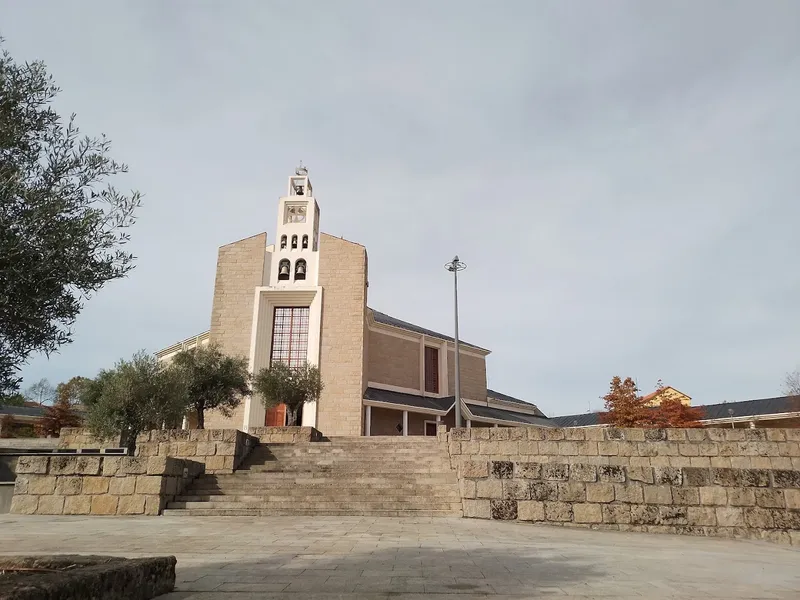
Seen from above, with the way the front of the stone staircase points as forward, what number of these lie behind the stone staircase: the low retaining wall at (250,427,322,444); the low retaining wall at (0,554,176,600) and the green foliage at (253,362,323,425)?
2

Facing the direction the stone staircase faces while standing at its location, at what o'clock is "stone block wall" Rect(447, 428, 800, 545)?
The stone block wall is roughly at 10 o'clock from the stone staircase.

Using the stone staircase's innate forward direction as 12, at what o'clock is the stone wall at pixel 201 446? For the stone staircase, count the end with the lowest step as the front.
The stone wall is roughly at 4 o'clock from the stone staircase.

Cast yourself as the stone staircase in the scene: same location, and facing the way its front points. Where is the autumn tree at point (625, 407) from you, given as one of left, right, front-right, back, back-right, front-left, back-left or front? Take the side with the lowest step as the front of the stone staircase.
back-left

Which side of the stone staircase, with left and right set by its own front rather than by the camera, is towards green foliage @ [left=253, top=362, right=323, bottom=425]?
back

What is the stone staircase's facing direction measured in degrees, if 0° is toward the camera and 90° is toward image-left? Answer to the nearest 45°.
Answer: approximately 0°

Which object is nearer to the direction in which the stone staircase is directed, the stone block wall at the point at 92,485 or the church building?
the stone block wall

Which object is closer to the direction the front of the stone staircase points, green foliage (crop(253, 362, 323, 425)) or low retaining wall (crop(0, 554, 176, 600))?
the low retaining wall

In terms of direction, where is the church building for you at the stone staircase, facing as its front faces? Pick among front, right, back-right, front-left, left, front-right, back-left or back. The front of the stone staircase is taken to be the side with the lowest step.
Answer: back

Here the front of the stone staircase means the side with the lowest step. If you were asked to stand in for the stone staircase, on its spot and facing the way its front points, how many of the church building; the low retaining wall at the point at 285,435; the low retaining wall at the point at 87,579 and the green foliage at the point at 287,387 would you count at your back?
3

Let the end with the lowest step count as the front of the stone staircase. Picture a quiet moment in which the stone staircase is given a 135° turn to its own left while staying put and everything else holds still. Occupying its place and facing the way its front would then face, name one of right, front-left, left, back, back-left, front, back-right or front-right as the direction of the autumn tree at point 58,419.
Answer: left

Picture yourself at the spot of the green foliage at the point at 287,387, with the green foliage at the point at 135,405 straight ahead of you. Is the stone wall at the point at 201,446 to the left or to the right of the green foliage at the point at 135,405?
left
